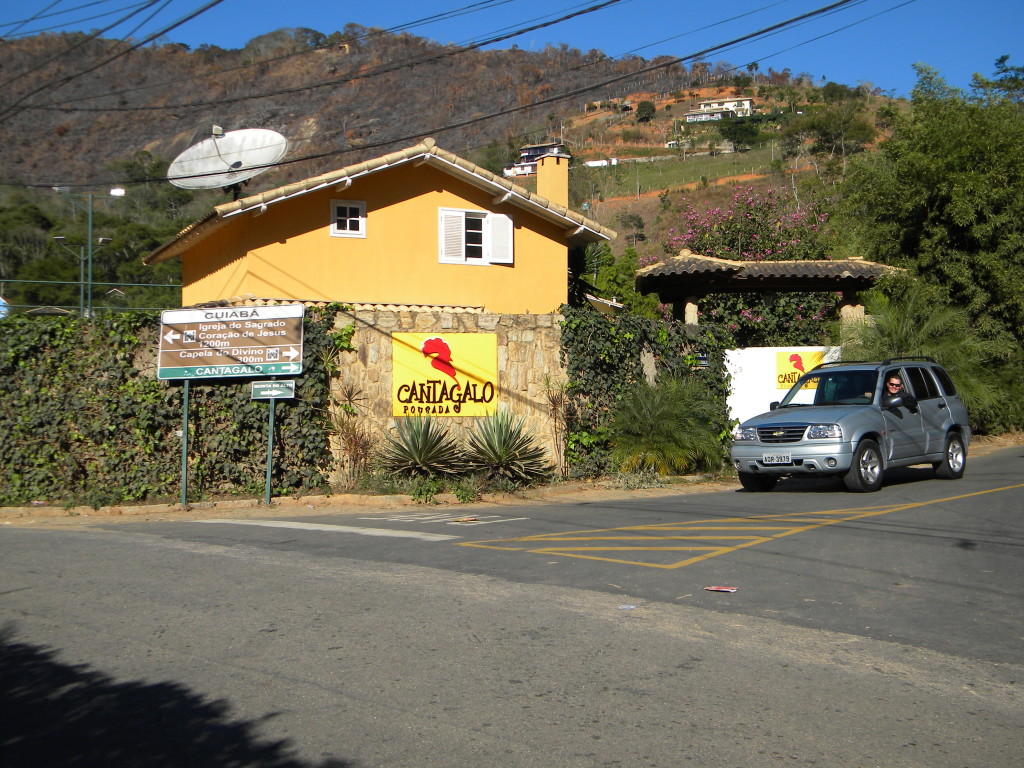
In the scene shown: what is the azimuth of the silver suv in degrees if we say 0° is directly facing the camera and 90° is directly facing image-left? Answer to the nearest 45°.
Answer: approximately 45°

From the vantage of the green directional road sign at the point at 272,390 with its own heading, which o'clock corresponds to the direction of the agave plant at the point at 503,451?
The agave plant is roughly at 9 o'clock from the green directional road sign.

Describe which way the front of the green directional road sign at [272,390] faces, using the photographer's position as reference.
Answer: facing the viewer

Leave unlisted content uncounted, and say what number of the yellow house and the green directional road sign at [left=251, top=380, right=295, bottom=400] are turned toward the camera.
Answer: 2

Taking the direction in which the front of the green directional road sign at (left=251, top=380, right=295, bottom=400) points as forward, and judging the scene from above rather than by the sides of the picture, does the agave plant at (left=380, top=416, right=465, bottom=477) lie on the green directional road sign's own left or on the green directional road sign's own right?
on the green directional road sign's own left

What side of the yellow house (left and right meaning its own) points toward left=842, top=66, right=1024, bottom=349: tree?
left

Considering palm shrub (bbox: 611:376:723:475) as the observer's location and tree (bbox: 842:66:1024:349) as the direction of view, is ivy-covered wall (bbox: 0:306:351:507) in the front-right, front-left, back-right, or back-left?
back-left

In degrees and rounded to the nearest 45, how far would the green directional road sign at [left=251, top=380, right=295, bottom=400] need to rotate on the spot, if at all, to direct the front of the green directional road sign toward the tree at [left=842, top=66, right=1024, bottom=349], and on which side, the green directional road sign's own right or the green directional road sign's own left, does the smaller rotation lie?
approximately 90° to the green directional road sign's own left

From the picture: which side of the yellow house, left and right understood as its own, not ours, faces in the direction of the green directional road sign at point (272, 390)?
front

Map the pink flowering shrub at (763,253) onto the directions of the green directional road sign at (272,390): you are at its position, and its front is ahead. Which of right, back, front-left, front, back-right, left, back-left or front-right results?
back-left

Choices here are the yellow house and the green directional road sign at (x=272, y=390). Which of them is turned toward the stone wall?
the yellow house

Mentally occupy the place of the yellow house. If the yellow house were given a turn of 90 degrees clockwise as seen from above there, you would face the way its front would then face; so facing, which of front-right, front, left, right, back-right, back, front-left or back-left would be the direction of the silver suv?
back-left

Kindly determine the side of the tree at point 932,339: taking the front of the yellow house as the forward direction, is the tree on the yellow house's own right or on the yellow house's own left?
on the yellow house's own left
